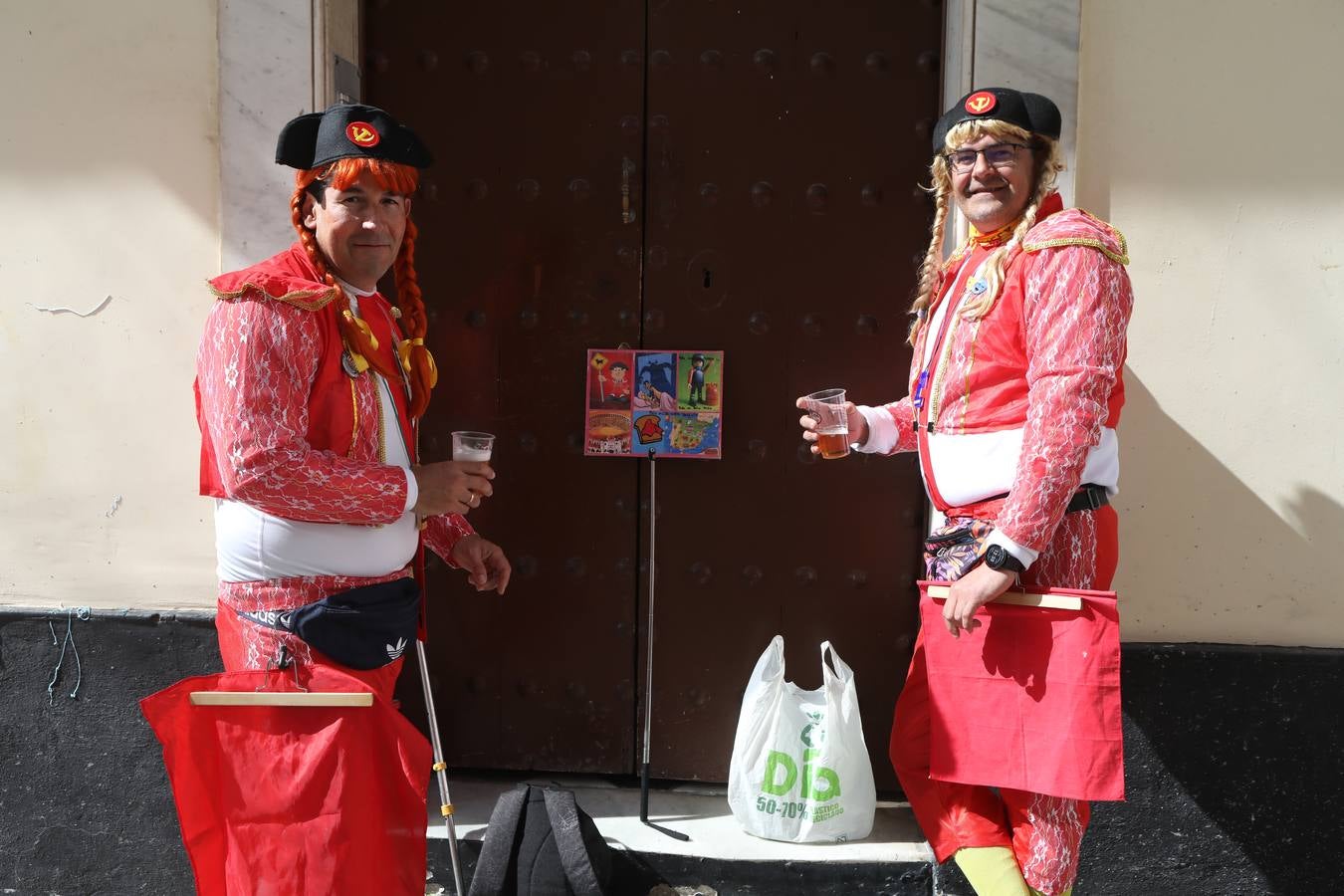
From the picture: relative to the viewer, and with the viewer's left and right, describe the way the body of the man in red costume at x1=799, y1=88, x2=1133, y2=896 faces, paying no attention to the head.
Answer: facing the viewer and to the left of the viewer

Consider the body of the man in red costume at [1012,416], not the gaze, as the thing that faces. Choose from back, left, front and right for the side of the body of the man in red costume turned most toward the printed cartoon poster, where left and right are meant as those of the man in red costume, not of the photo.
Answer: right

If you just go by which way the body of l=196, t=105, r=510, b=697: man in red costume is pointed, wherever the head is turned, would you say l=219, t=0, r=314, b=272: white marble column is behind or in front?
behind

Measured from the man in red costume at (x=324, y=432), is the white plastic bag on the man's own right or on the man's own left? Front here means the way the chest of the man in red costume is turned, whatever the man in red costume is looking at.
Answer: on the man's own left

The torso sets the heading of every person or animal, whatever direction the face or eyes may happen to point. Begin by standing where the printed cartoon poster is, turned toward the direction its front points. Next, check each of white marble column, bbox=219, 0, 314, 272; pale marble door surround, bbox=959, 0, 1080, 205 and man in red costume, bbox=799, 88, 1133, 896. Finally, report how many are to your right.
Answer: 1

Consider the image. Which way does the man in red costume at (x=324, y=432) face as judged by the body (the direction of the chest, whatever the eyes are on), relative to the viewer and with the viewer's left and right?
facing the viewer and to the right of the viewer

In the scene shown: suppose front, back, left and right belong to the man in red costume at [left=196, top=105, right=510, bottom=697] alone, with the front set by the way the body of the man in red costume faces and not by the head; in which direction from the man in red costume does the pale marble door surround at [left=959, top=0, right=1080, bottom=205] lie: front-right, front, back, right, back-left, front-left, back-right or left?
front-left

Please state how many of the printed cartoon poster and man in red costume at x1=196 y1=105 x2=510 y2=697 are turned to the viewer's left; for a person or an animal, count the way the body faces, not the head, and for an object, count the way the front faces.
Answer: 0

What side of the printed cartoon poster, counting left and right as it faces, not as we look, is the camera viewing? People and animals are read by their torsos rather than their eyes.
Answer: front

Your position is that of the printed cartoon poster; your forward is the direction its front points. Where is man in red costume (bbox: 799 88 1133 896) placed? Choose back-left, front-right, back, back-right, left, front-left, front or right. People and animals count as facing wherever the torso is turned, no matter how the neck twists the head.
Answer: front-left
